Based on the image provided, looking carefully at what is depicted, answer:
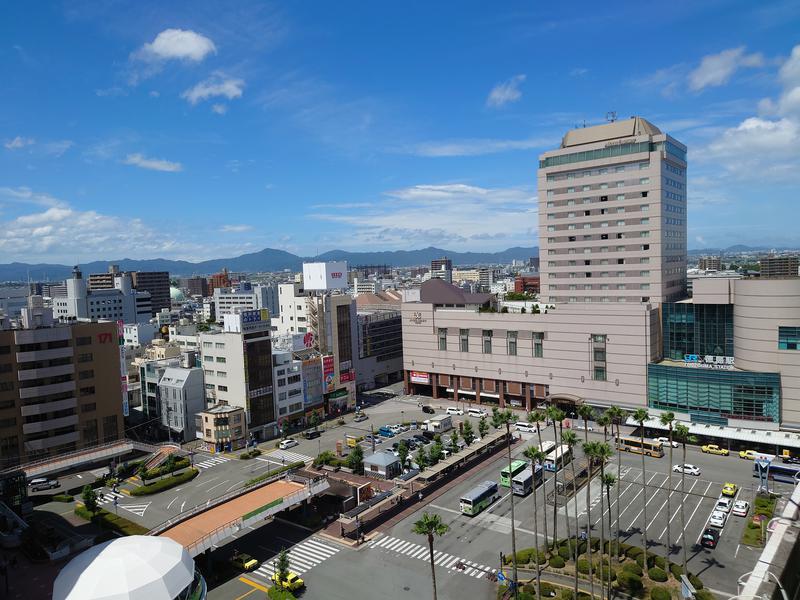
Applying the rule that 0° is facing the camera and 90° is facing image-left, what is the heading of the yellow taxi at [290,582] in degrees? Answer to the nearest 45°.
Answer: approximately 315°

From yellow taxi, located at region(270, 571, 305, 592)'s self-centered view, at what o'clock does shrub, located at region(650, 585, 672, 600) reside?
The shrub is roughly at 11 o'clock from the yellow taxi.

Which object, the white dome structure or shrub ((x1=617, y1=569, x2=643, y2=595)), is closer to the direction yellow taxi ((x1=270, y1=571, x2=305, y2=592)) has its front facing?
the shrub

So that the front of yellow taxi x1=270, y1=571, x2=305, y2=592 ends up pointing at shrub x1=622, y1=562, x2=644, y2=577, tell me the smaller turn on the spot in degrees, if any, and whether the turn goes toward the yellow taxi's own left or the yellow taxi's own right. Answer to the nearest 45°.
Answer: approximately 45° to the yellow taxi's own left

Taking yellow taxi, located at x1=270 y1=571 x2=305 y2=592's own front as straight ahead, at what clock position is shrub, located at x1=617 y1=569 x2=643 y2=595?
The shrub is roughly at 11 o'clock from the yellow taxi.

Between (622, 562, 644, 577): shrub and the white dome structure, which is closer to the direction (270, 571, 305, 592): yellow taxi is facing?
the shrub
